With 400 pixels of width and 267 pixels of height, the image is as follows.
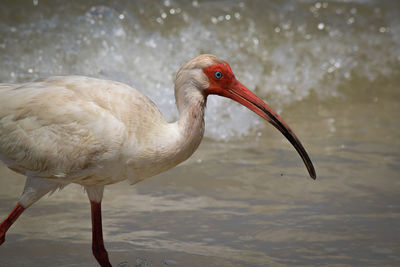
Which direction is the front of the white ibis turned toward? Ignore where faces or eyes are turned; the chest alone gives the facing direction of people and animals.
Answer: to the viewer's right
